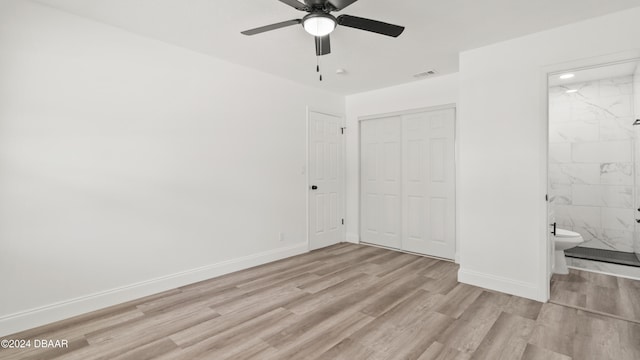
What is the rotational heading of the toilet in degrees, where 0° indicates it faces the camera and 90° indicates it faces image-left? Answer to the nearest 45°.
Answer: approximately 270°

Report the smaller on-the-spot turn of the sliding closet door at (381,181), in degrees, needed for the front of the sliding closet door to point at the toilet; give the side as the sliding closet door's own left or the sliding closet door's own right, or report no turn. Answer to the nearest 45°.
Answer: approximately 90° to the sliding closet door's own left

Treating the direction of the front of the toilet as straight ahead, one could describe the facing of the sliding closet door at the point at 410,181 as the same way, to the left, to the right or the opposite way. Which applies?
to the right

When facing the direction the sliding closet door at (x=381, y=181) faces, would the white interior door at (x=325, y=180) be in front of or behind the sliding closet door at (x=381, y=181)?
in front

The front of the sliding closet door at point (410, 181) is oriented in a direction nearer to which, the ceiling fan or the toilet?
the ceiling fan

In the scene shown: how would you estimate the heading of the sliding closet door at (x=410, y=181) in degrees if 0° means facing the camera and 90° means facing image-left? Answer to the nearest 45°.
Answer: approximately 45°

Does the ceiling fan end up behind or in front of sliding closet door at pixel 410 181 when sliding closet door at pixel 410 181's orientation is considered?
in front

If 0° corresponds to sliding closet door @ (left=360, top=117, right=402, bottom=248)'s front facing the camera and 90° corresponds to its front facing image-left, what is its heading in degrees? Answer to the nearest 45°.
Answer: approximately 45°

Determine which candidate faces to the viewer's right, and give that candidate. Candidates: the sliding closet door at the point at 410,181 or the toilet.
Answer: the toilet

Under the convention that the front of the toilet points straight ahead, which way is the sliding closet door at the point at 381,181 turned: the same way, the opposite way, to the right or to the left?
to the right
